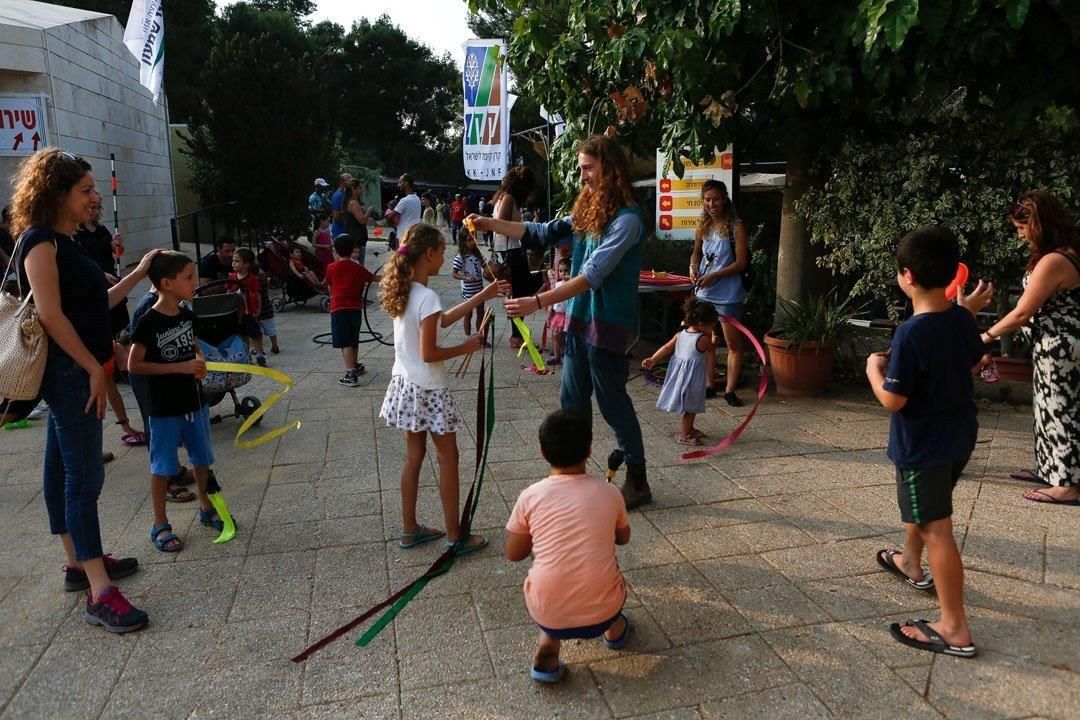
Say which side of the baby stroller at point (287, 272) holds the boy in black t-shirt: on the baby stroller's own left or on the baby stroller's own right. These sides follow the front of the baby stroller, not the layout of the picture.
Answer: on the baby stroller's own right

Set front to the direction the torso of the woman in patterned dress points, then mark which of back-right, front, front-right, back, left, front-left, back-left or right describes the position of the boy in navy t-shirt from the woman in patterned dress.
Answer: left

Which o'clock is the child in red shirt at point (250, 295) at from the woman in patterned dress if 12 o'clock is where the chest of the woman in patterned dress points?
The child in red shirt is roughly at 12 o'clock from the woman in patterned dress.

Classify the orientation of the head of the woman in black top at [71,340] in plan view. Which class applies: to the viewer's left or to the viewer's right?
to the viewer's right

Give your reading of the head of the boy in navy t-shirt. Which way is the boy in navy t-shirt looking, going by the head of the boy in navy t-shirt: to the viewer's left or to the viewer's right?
to the viewer's left

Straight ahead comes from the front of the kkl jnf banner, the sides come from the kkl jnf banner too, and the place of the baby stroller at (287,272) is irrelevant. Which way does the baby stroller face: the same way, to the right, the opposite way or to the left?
to the left

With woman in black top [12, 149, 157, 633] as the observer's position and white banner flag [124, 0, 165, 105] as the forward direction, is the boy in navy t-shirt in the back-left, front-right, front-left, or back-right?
back-right

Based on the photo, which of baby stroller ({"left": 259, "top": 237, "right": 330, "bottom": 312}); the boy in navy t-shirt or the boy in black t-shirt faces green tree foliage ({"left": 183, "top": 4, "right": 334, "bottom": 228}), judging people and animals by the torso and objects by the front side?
the boy in navy t-shirt

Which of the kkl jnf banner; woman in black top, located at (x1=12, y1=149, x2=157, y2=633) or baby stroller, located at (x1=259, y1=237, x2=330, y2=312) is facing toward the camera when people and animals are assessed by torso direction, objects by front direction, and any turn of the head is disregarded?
the kkl jnf banner

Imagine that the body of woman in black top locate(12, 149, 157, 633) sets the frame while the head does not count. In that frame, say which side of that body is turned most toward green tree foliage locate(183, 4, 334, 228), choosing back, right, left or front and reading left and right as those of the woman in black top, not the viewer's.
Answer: left

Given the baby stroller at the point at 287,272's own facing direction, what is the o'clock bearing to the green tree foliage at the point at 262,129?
The green tree foliage is roughly at 9 o'clock from the baby stroller.

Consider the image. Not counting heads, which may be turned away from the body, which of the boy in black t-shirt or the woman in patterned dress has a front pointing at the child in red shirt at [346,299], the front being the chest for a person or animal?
the woman in patterned dress

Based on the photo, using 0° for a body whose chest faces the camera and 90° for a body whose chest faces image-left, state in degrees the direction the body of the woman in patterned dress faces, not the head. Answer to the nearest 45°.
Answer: approximately 90°

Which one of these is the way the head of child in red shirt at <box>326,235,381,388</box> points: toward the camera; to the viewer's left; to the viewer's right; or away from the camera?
away from the camera

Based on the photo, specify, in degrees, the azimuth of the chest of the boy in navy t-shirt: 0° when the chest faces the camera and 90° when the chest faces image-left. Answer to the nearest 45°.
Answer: approximately 135°

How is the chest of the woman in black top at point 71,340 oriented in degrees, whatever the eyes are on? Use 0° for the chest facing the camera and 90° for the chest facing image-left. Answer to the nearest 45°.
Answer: approximately 270°

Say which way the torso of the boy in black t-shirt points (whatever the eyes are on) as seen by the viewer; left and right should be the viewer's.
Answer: facing the viewer and to the right of the viewer
